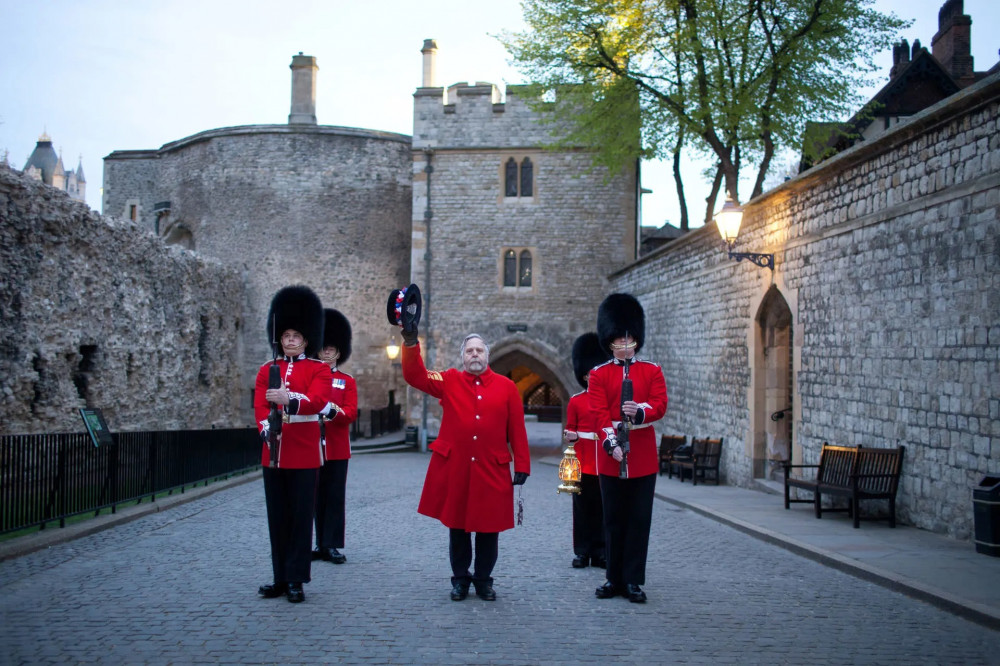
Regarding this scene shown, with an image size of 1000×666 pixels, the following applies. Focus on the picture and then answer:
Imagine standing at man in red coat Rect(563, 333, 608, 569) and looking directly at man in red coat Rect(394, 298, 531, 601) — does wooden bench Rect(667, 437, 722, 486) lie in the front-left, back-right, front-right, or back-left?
back-right

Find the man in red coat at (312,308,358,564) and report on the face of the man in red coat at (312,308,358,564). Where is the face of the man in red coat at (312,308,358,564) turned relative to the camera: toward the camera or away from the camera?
toward the camera

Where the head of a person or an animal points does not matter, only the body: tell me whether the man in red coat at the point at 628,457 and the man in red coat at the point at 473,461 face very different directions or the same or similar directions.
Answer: same or similar directions

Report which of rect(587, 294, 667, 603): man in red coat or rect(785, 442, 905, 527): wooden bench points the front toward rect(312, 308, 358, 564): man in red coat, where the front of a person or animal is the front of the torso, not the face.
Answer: the wooden bench

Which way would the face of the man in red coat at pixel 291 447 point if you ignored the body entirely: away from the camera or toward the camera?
toward the camera

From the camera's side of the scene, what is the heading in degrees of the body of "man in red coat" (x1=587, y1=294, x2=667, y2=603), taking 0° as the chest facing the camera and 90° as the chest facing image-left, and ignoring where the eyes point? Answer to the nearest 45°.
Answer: approximately 0°

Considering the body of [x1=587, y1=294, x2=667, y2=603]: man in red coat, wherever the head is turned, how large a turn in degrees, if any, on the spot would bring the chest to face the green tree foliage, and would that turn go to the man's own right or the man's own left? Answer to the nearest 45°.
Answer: approximately 180°

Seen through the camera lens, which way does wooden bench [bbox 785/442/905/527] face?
facing the viewer and to the left of the viewer

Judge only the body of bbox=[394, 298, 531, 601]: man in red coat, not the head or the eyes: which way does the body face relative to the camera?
toward the camera

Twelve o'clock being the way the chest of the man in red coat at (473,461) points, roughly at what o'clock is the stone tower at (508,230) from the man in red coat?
The stone tower is roughly at 6 o'clock from the man in red coat.

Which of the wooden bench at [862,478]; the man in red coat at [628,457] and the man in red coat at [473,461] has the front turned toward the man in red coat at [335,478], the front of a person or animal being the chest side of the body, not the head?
the wooden bench

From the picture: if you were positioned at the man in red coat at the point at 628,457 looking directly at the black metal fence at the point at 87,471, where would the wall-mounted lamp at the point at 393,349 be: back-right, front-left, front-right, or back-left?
front-right

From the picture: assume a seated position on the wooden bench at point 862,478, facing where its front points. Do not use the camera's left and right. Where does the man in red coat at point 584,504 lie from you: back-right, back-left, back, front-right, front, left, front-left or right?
front

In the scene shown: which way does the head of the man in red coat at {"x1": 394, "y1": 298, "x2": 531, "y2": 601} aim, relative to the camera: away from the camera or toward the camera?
toward the camera

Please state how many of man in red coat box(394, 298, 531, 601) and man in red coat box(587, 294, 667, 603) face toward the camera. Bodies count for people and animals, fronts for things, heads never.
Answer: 2

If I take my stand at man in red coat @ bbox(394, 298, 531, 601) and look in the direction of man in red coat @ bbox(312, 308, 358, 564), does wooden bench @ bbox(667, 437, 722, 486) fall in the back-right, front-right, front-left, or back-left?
front-right

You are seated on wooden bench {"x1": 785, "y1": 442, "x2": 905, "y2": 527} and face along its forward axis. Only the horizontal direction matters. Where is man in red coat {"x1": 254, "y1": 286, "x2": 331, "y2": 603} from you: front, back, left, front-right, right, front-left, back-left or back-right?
front
